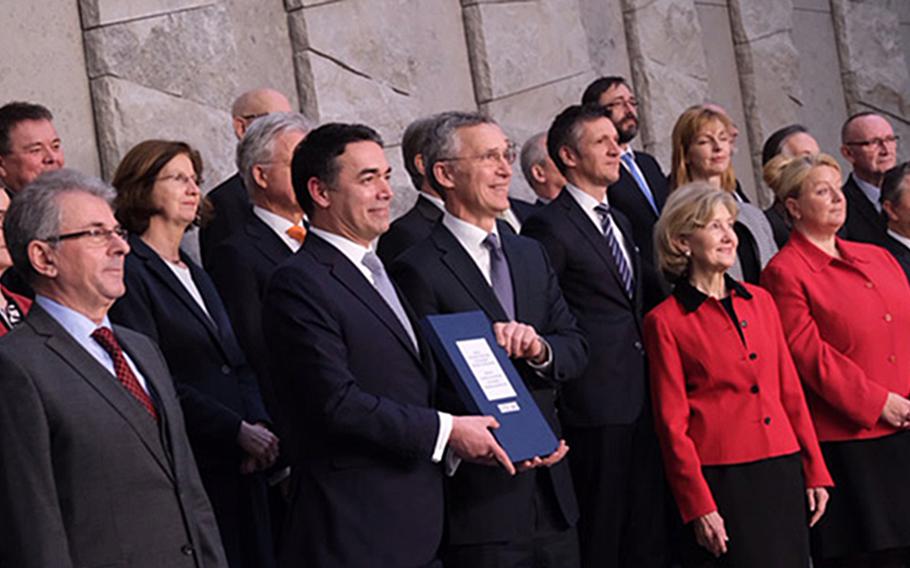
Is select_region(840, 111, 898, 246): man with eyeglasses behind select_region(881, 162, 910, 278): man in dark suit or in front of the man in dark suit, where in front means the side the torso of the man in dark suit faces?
behind

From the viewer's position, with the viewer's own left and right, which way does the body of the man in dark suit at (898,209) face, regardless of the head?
facing the viewer and to the right of the viewer

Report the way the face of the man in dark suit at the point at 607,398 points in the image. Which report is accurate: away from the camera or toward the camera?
toward the camera

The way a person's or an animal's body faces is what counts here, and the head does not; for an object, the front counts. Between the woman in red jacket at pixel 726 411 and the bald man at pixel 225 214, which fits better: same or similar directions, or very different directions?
same or similar directions

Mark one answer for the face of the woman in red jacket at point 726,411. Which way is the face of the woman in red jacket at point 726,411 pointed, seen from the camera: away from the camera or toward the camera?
toward the camera

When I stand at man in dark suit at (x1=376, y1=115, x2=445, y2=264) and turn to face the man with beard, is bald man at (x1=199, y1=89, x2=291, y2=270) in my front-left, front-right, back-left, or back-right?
back-left

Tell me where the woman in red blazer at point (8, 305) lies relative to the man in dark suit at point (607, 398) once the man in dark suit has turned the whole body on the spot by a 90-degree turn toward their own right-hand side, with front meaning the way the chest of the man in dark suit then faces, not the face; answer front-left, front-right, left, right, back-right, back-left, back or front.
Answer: front

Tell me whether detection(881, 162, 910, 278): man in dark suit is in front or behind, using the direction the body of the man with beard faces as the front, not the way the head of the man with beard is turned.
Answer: in front

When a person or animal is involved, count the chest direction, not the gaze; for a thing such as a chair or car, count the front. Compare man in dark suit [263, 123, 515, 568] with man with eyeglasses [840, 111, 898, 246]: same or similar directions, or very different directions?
same or similar directions

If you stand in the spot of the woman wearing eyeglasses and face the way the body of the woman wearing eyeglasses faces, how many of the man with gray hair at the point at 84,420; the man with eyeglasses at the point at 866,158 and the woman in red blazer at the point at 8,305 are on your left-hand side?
1

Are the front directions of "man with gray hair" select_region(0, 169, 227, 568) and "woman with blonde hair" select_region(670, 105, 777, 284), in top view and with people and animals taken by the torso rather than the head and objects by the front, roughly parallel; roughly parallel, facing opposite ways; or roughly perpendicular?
roughly parallel

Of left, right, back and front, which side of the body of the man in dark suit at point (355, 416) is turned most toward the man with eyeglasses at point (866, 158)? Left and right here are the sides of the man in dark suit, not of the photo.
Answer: left

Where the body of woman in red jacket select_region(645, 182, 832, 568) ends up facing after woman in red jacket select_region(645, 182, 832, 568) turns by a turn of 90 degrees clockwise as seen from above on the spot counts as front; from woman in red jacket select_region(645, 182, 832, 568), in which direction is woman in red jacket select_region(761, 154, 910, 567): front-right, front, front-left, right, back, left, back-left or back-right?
back

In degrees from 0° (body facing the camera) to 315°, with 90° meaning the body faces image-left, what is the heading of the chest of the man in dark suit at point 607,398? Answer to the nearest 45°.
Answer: approximately 315°

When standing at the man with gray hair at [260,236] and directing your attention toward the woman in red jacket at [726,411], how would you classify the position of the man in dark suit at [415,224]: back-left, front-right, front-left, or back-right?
front-left

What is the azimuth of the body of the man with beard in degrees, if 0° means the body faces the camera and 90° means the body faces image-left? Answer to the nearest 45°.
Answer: approximately 315°
